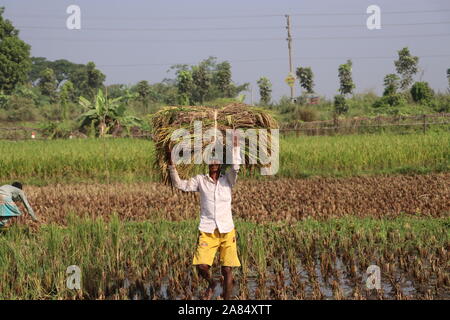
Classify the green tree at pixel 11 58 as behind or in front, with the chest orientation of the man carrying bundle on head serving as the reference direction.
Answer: behind

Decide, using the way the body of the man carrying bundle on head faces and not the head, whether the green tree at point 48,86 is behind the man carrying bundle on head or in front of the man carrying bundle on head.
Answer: behind

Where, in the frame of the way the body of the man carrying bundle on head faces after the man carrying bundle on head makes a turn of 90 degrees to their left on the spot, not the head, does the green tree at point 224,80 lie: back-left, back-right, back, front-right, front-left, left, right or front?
left

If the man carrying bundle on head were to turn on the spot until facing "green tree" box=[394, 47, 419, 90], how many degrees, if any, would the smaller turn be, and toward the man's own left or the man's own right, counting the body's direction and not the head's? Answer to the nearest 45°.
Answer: approximately 180°

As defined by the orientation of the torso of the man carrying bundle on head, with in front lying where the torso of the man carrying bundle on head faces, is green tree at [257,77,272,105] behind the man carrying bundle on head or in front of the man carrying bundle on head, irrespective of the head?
behind

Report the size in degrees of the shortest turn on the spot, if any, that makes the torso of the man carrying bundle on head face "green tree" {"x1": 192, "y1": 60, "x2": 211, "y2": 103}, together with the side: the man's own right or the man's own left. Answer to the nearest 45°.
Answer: approximately 180°

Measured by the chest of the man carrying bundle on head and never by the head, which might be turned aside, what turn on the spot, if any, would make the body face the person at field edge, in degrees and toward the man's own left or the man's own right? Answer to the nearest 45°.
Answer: approximately 135° to the man's own right

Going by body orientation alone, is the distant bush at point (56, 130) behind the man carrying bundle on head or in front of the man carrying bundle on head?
behind

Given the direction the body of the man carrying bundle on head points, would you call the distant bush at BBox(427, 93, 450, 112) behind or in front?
behind

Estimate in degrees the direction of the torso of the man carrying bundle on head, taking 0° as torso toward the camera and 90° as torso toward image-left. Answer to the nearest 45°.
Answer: approximately 0°

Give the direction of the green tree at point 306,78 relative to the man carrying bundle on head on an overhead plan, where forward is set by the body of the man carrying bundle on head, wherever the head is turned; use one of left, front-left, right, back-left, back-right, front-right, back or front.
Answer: back
